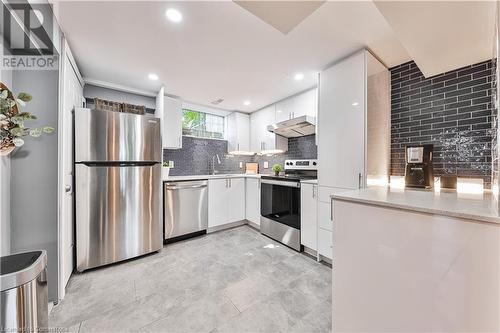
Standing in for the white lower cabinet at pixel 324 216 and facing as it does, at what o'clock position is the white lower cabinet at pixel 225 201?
the white lower cabinet at pixel 225 201 is roughly at 2 o'clock from the white lower cabinet at pixel 324 216.

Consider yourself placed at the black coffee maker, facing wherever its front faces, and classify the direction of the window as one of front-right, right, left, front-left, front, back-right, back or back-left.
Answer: right

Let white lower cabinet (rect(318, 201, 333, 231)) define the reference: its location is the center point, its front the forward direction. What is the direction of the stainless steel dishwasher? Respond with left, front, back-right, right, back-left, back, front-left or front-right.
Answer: front-right

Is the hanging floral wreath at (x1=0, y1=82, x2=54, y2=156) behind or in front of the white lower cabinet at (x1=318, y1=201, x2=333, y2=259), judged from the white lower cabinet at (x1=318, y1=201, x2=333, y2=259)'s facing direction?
in front

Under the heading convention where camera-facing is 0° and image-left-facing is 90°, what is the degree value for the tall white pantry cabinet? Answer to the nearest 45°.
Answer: approximately 45°

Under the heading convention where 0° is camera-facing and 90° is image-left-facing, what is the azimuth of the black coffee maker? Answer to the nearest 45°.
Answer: approximately 0°

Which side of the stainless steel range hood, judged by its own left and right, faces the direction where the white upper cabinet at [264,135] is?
right

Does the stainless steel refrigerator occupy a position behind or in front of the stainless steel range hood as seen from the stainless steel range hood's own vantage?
in front
